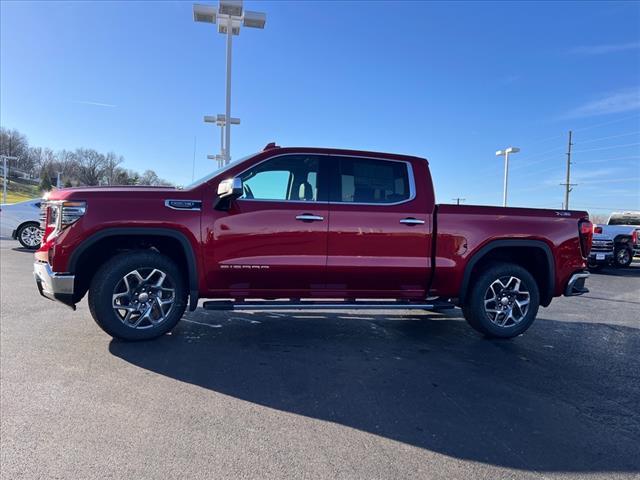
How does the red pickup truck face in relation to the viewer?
to the viewer's left

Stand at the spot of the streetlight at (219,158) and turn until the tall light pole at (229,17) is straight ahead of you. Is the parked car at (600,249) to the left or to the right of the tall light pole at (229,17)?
left

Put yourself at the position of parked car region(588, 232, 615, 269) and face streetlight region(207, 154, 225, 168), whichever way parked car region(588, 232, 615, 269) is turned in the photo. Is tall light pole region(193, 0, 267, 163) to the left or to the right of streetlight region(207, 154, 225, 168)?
left

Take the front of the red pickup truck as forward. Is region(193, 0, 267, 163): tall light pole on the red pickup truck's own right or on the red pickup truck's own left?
on the red pickup truck's own right

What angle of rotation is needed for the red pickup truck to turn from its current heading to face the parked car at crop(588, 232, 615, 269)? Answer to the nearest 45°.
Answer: approximately 135° to its right

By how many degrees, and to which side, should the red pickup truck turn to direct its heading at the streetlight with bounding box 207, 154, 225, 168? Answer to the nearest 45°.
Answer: approximately 90° to its right

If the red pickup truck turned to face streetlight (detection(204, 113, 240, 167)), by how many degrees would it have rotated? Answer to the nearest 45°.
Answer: approximately 90° to its right
